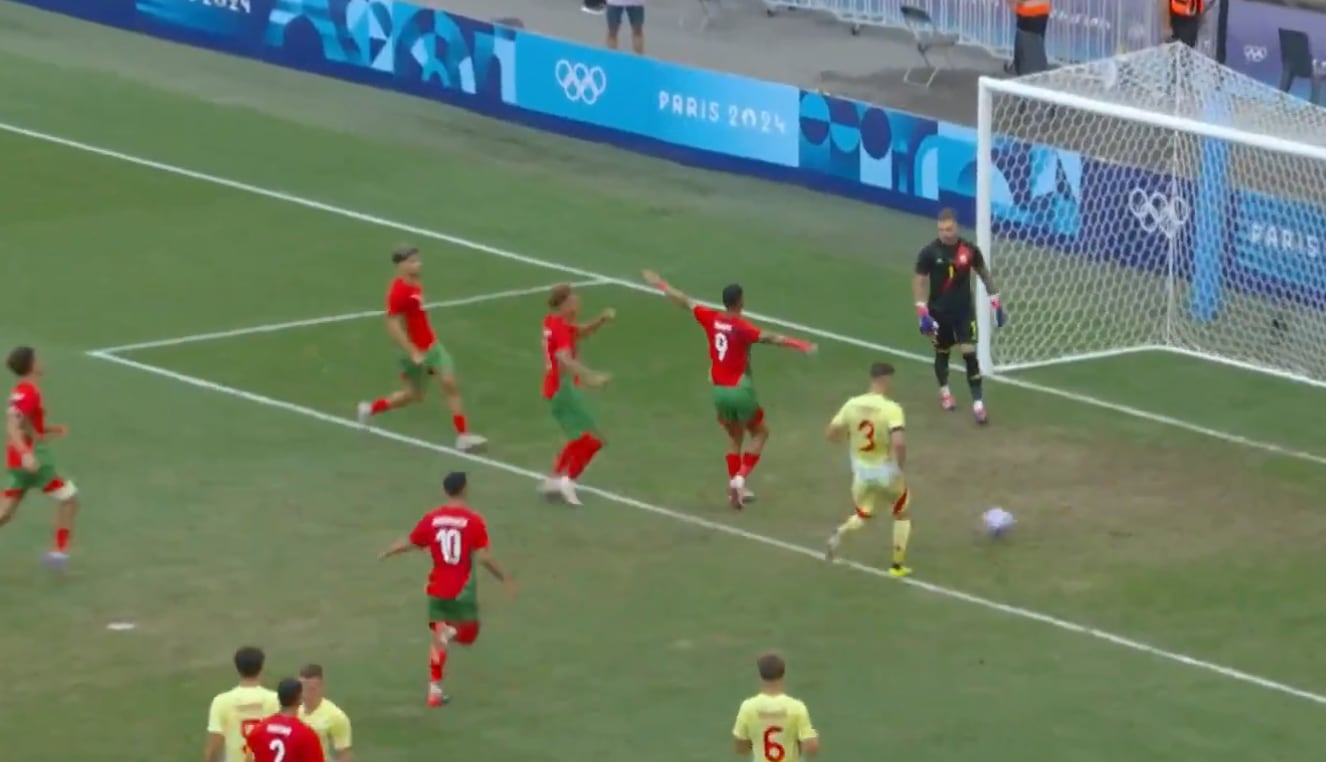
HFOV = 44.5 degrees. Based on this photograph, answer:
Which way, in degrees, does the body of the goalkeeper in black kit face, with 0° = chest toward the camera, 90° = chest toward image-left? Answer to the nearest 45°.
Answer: approximately 0°

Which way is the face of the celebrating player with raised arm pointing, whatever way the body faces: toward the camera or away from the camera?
away from the camera

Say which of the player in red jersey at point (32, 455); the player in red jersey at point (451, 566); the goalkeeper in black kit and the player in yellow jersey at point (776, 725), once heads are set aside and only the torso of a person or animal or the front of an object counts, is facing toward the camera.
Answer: the goalkeeper in black kit

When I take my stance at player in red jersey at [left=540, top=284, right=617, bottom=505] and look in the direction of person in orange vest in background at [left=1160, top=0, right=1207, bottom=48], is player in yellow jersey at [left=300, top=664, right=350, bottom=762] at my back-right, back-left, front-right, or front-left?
back-right

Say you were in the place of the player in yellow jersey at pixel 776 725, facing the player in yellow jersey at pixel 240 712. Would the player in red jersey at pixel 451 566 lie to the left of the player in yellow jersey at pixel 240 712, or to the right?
right

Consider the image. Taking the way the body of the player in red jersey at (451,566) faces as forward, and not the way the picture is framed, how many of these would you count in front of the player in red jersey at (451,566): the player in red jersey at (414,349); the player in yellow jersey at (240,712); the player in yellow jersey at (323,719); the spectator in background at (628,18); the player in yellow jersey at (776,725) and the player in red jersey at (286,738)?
2

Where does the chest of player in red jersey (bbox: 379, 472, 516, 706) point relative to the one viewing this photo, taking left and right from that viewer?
facing away from the viewer

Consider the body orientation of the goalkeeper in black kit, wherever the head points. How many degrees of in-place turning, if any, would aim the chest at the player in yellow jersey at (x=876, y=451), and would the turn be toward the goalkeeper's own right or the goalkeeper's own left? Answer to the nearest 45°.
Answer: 0° — they already face them

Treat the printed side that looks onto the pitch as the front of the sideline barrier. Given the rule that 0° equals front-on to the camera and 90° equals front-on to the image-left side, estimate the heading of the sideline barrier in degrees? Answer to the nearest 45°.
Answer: approximately 45°

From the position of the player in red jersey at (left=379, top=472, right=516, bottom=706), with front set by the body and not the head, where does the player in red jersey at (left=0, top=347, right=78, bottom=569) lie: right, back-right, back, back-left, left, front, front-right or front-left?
front-left

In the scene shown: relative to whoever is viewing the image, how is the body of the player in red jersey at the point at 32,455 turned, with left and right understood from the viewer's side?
facing to the right of the viewer

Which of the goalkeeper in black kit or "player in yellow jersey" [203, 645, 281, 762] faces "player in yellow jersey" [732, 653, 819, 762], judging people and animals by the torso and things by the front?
the goalkeeper in black kit

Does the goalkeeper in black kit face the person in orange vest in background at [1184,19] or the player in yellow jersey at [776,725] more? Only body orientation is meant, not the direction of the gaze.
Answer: the player in yellow jersey
